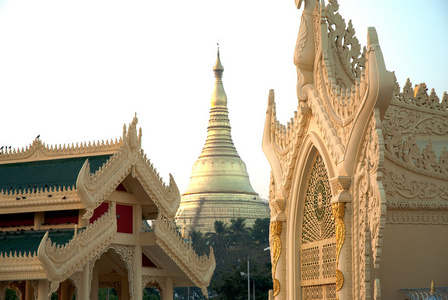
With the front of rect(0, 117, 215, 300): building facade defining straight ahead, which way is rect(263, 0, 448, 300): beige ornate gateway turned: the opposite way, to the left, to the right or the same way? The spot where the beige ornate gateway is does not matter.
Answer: to the right

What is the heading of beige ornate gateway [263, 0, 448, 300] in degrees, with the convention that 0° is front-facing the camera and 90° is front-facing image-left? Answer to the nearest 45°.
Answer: approximately 45°

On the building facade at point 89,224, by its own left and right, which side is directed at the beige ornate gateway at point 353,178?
front

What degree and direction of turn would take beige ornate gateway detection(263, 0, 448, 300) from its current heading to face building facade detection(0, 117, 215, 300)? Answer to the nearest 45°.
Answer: approximately 90° to its right

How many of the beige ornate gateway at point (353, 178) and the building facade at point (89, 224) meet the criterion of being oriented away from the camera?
0

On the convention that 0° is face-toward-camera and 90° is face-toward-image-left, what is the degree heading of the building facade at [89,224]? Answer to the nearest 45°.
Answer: approximately 315°
